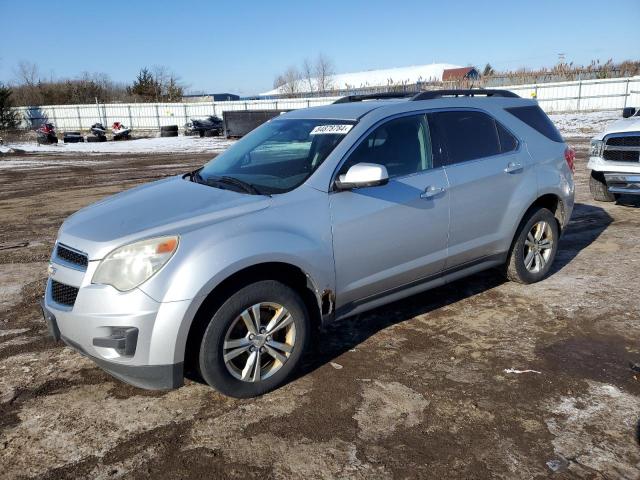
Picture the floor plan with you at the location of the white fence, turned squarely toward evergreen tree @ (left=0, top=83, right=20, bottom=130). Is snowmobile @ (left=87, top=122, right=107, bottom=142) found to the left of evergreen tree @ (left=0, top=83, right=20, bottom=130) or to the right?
left

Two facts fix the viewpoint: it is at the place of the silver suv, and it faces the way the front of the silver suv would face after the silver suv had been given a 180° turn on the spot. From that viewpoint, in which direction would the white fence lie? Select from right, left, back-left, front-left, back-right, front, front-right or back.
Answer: front-left

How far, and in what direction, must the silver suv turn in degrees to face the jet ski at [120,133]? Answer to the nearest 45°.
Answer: approximately 135° to its right

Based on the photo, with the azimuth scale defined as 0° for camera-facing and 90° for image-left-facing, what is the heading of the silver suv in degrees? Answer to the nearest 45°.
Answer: approximately 45°

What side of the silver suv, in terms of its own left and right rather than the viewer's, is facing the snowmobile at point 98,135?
right

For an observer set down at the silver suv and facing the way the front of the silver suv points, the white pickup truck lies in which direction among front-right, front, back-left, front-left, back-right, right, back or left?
back

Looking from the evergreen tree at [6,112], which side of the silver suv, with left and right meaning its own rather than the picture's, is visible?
right
